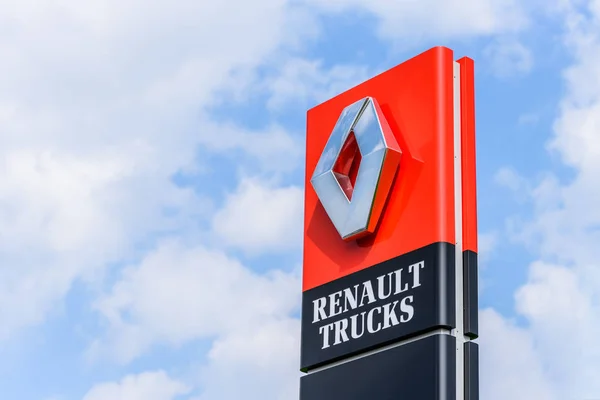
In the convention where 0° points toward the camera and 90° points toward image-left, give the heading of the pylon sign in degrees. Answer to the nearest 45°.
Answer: approximately 45°
